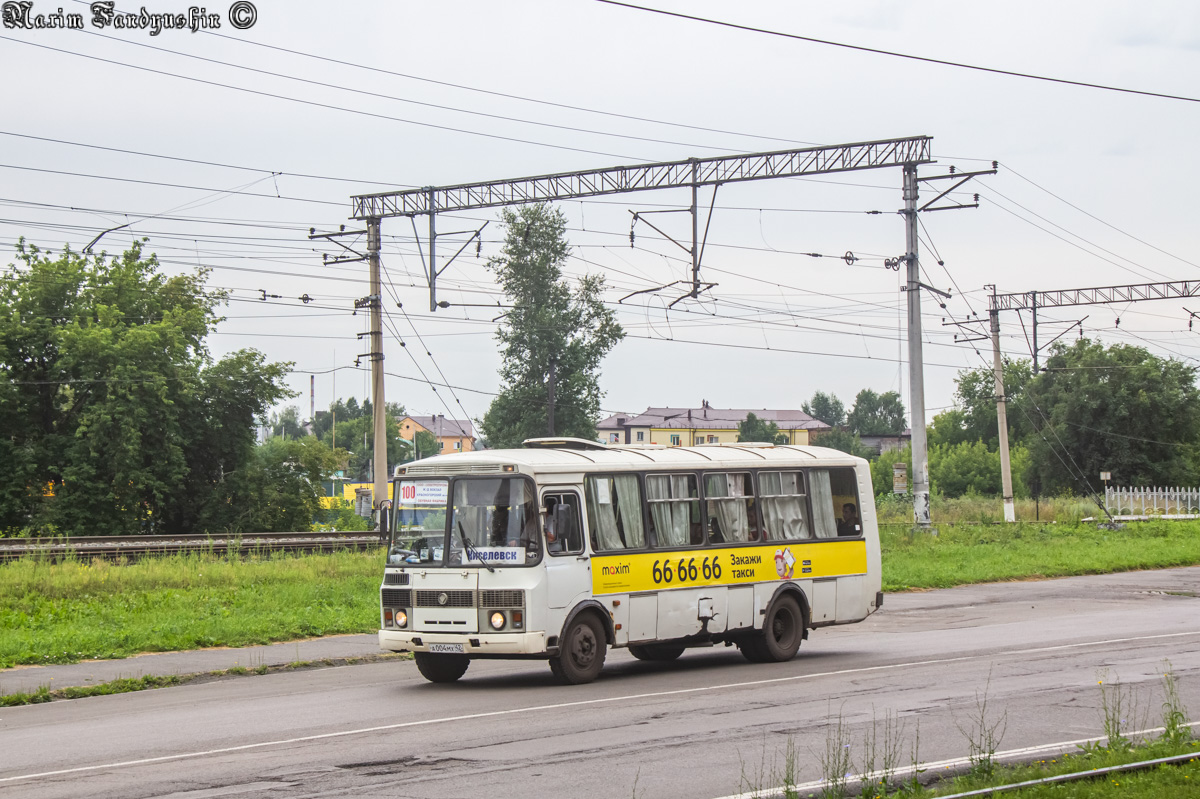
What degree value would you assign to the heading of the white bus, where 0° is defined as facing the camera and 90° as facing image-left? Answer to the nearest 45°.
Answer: approximately 45°

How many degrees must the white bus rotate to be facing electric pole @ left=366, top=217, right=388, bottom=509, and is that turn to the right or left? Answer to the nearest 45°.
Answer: approximately 135° to its right

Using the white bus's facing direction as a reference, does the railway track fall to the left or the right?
on its right

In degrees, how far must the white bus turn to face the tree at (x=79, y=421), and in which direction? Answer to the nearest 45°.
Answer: approximately 90° to its right

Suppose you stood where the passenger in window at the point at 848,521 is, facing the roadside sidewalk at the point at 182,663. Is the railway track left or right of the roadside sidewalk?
right
